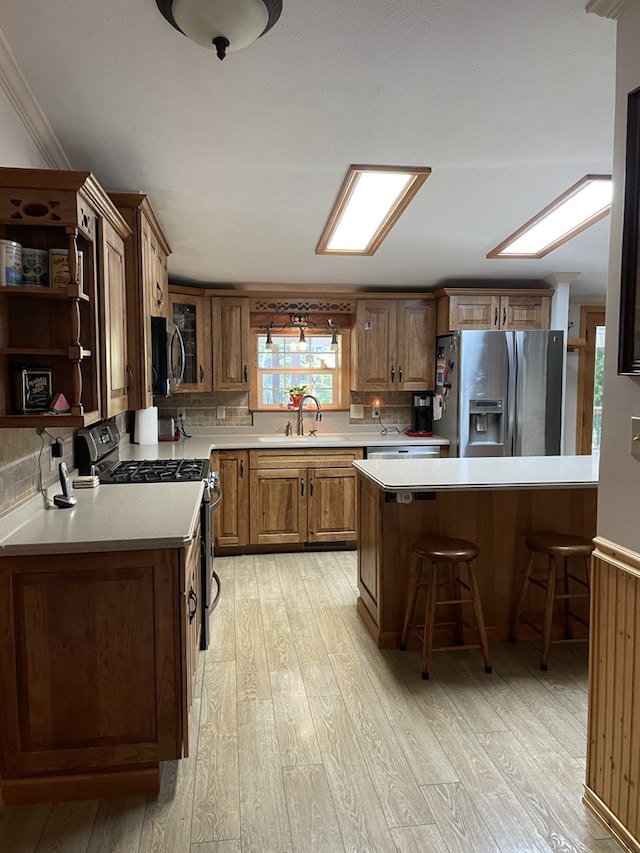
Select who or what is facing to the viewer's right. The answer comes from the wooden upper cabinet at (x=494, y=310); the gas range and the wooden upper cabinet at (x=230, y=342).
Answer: the gas range

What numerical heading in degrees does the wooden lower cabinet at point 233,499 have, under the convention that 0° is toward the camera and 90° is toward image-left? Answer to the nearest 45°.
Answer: approximately 0°

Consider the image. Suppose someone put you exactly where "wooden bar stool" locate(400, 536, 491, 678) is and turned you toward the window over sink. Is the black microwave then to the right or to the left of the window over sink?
left

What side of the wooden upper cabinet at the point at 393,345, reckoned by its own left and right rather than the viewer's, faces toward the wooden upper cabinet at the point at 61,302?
front

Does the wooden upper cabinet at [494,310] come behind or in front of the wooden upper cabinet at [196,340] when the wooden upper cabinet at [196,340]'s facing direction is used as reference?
in front

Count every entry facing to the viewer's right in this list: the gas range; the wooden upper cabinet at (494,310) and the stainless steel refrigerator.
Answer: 1

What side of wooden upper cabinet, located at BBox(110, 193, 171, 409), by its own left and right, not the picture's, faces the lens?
right

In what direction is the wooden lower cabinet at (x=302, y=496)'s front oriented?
toward the camera

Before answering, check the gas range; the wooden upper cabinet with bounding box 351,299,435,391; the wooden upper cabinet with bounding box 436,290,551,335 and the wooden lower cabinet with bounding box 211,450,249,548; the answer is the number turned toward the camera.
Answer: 3

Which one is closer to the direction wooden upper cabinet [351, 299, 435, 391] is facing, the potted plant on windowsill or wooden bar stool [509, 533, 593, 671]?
the wooden bar stool

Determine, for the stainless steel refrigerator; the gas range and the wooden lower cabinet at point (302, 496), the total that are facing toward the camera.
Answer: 2

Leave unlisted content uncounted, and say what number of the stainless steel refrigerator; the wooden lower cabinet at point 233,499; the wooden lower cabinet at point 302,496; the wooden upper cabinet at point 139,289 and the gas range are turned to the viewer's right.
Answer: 2

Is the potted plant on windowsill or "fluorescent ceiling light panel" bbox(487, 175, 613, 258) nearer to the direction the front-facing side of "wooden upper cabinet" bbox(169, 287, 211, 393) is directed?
the fluorescent ceiling light panel

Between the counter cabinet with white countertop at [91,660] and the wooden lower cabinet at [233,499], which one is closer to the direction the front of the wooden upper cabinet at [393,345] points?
the counter cabinet with white countertop

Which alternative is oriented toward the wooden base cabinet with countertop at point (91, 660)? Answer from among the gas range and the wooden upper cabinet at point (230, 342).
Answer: the wooden upper cabinet

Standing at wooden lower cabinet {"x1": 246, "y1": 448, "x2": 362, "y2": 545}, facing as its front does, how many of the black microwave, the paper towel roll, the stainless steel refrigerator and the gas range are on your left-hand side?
1

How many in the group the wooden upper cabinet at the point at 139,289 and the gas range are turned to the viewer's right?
2
